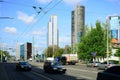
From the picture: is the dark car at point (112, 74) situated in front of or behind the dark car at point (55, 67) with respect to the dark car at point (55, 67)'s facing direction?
in front

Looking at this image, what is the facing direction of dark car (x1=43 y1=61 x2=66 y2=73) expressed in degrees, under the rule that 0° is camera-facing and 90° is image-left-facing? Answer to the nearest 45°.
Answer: approximately 315°
